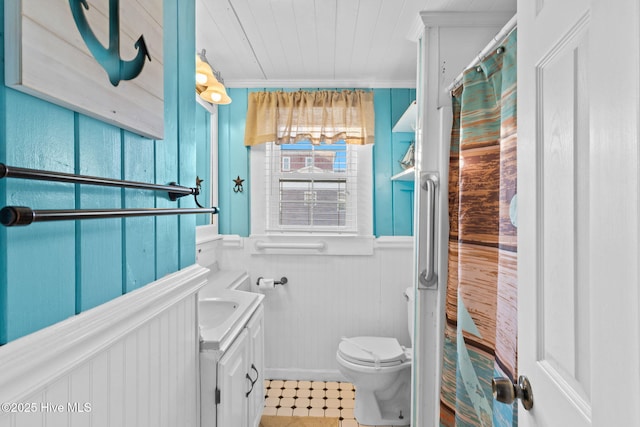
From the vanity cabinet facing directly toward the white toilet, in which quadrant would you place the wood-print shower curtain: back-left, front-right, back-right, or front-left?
front-right

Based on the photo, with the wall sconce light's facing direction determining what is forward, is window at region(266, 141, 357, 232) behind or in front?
in front

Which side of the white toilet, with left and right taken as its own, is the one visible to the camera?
left

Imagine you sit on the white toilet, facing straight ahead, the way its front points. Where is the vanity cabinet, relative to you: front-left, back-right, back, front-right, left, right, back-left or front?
front-left

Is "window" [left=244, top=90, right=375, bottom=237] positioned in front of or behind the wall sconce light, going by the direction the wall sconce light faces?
in front

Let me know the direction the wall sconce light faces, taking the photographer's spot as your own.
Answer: facing to the right of the viewer

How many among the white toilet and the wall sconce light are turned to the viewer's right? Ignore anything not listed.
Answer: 1

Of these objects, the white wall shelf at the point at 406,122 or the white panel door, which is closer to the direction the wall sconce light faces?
the white wall shelf

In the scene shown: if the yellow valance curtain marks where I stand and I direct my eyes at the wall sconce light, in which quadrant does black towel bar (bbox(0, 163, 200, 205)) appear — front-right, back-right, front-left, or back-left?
front-left

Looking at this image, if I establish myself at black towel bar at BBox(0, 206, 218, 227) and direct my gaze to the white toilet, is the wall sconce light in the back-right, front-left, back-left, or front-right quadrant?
front-left
